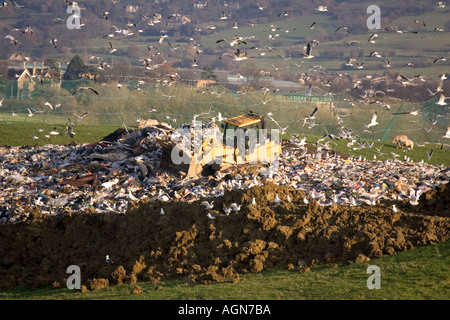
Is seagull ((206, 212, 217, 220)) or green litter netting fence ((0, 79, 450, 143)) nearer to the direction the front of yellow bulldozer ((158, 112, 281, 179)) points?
the seagull

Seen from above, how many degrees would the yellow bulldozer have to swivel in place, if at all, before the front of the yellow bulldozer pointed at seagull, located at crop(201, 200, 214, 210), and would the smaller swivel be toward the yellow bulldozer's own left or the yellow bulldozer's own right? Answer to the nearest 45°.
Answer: approximately 45° to the yellow bulldozer's own left

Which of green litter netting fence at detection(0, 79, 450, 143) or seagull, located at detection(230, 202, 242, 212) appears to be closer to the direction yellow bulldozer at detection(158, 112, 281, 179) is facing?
the seagull

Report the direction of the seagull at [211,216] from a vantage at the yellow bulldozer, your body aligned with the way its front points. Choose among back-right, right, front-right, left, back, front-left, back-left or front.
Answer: front-left

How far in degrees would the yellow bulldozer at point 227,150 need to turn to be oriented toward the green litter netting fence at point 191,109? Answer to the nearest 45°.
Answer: approximately 135° to its right

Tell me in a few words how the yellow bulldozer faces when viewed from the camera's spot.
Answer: facing the viewer and to the left of the viewer

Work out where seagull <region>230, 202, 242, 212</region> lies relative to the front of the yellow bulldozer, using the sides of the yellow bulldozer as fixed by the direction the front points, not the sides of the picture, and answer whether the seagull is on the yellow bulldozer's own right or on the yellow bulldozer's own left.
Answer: on the yellow bulldozer's own left
